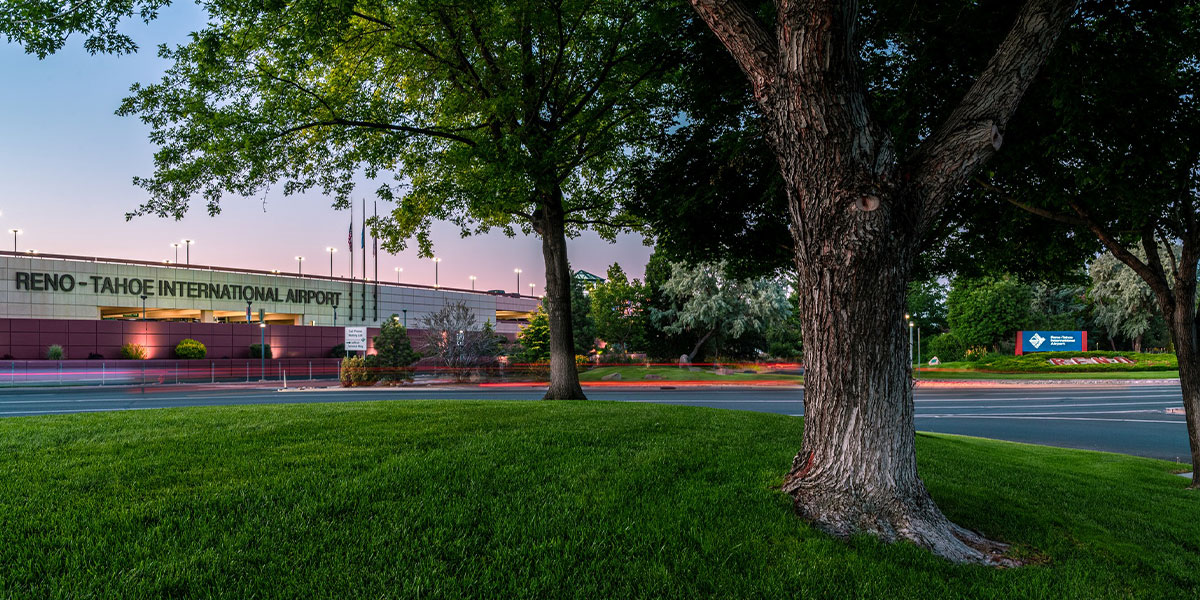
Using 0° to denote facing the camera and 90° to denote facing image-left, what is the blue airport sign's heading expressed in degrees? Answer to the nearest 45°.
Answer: approximately 0°

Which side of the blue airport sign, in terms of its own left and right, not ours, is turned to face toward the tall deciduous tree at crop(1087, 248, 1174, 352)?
left

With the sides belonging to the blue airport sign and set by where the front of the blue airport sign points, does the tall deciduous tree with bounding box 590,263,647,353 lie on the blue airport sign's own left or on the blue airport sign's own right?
on the blue airport sign's own right

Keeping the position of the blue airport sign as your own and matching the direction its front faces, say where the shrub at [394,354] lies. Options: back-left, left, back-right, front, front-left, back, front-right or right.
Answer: front-right

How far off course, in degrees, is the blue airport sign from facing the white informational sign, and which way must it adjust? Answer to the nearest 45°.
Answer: approximately 45° to its right

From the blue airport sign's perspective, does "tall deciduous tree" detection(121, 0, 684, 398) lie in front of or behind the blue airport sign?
in front

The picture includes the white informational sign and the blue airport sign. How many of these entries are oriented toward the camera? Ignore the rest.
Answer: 2

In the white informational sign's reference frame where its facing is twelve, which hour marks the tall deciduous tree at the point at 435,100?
The tall deciduous tree is roughly at 12 o'clock from the white informational sign.

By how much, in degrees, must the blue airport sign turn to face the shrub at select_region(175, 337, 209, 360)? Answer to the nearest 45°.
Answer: approximately 45° to its right
